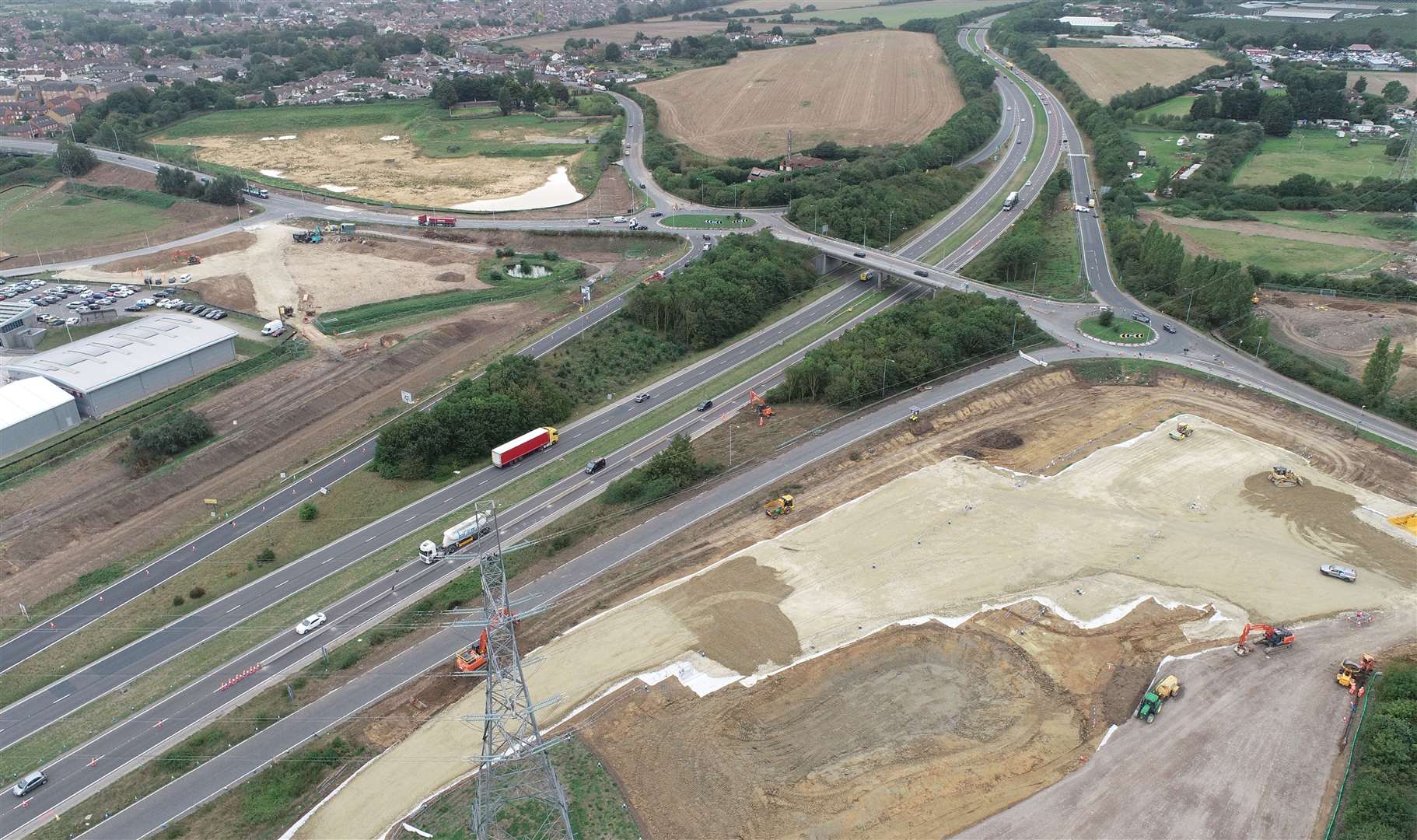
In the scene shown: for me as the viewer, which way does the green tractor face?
facing the viewer and to the left of the viewer
